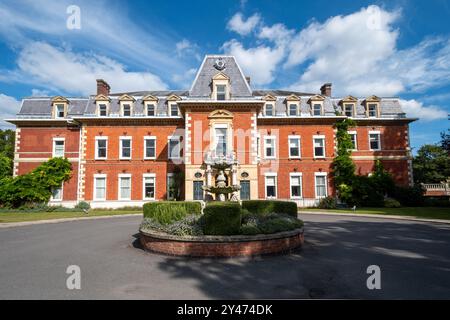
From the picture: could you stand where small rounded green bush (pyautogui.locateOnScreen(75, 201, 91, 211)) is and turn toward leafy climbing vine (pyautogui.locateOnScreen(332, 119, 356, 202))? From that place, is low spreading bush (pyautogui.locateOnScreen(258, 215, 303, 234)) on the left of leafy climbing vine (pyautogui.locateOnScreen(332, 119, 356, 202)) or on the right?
right

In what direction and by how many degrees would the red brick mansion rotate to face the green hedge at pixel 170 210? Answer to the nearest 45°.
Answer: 0° — it already faces it

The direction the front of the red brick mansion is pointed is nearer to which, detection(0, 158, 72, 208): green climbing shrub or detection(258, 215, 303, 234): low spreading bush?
the low spreading bush

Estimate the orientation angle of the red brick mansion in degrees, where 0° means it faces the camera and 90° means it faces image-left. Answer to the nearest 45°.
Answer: approximately 0°

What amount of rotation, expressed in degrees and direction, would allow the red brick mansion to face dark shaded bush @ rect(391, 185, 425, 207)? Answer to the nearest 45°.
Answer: approximately 90° to its left

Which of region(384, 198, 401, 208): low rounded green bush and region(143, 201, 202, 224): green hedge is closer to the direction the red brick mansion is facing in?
the green hedge

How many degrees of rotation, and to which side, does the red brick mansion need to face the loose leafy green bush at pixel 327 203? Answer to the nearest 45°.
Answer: approximately 90° to its left

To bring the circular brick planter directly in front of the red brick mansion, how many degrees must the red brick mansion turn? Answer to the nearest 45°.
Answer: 0° — it already faces it

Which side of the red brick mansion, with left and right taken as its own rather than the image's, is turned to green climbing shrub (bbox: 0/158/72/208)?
right

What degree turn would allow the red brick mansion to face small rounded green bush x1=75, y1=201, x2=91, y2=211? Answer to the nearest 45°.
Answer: approximately 90° to its right
